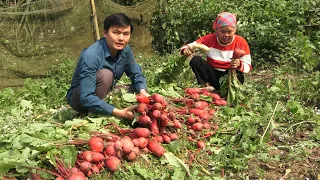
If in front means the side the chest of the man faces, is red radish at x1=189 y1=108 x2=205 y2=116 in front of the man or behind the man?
in front

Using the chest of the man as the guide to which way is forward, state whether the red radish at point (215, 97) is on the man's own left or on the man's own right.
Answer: on the man's own left

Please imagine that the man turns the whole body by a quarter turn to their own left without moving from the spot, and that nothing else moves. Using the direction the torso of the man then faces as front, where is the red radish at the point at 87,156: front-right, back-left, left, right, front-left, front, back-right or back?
back-right

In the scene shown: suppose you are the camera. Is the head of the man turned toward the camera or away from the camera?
toward the camera

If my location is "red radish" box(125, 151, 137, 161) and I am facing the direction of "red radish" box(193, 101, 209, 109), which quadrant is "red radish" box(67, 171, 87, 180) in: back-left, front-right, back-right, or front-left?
back-left

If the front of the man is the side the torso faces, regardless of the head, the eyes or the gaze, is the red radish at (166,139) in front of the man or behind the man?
in front

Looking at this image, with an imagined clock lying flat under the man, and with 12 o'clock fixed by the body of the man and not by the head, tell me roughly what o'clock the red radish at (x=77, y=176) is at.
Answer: The red radish is roughly at 2 o'clock from the man.

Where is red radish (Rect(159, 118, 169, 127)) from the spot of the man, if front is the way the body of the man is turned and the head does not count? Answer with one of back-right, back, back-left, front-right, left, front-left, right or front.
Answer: front

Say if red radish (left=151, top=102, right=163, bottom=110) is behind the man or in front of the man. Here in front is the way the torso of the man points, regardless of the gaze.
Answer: in front

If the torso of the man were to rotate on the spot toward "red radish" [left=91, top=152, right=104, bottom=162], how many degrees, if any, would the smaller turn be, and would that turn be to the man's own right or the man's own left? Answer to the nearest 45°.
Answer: approximately 45° to the man's own right

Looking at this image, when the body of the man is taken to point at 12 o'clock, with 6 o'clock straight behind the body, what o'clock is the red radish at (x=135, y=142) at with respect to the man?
The red radish is roughly at 1 o'clock from the man.

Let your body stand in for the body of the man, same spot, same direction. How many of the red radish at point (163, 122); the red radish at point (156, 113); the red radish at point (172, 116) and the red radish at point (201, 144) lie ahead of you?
4

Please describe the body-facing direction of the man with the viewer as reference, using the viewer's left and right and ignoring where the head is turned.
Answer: facing the viewer and to the right of the viewer

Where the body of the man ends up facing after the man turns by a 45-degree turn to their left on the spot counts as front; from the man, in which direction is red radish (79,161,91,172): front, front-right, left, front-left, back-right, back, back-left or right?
right

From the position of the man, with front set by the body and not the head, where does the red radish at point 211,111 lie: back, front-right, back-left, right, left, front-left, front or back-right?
front-left

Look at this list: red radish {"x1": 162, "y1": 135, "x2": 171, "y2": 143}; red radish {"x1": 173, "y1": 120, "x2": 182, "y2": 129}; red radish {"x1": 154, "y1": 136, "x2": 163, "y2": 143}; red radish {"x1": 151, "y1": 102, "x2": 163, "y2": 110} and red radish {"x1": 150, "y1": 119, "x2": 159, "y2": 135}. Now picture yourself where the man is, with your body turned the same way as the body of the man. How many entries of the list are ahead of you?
5

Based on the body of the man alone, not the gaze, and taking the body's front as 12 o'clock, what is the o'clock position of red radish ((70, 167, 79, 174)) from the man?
The red radish is roughly at 2 o'clock from the man.

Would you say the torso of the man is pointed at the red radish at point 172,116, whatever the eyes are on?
yes

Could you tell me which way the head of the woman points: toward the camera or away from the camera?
toward the camera

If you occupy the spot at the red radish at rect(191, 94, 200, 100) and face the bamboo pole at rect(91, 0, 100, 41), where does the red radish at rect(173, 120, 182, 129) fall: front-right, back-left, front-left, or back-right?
back-left
